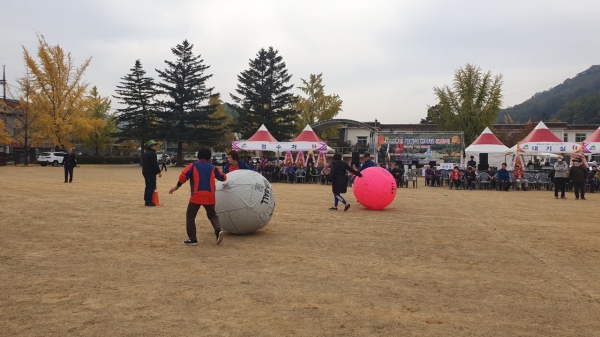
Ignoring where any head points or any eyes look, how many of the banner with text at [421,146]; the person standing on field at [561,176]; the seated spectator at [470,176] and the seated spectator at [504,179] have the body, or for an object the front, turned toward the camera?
4

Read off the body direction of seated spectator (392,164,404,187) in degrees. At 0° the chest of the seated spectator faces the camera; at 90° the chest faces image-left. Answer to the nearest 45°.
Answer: approximately 0°

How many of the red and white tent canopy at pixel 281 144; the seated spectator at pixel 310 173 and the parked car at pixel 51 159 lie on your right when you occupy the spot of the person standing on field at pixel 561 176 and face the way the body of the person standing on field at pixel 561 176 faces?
3

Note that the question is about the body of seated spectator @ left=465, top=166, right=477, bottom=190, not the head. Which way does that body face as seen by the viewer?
toward the camera

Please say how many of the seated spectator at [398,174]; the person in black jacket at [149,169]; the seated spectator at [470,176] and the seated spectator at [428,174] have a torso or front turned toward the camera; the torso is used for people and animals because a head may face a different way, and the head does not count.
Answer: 3

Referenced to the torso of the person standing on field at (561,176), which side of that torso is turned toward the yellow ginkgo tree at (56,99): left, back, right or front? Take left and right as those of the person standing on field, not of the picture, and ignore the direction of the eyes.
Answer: right

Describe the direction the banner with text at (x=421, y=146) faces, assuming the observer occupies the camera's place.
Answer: facing the viewer

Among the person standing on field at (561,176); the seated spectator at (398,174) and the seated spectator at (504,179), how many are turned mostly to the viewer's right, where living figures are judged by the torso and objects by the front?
0

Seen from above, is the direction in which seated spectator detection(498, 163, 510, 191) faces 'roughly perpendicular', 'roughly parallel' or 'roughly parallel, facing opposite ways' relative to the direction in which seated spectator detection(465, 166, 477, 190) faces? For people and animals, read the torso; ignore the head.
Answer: roughly parallel

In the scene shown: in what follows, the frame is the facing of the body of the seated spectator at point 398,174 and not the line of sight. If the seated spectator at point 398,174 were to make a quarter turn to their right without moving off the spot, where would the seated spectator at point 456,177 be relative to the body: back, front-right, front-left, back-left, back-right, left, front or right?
back

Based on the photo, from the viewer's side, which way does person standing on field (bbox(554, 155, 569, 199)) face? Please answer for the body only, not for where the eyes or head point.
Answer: toward the camera

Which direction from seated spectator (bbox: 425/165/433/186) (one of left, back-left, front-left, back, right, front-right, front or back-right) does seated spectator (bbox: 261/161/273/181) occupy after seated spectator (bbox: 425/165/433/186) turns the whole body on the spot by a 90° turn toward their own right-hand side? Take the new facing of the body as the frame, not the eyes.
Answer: front

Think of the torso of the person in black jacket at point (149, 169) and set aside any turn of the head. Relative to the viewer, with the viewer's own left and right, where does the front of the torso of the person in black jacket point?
facing to the right of the viewer

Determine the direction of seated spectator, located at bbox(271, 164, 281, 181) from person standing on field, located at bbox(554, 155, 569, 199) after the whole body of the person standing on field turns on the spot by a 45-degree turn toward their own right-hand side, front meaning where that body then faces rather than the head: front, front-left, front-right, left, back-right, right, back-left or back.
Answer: front-right
